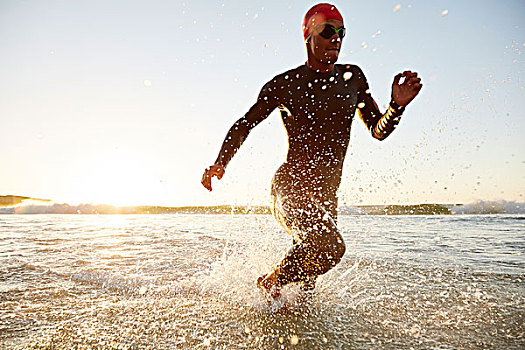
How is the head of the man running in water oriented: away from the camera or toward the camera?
toward the camera

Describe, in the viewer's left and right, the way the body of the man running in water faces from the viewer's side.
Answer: facing the viewer and to the right of the viewer
